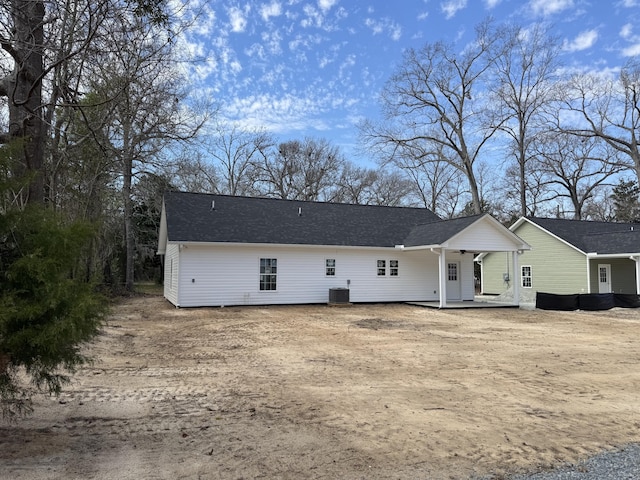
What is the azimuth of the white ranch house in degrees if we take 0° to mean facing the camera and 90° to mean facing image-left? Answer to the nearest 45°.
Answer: approximately 180°
